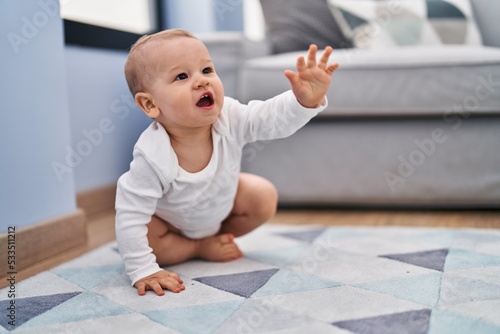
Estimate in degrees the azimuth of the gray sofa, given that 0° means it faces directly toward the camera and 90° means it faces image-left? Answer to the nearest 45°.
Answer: approximately 0°

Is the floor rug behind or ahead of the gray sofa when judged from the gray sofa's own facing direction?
ahead

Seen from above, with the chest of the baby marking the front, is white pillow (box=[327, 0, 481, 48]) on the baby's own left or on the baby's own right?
on the baby's own left

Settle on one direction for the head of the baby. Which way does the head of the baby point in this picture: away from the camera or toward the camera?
toward the camera

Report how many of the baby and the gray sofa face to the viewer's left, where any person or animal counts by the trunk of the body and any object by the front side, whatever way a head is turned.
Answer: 0

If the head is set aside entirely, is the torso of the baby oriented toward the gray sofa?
no
